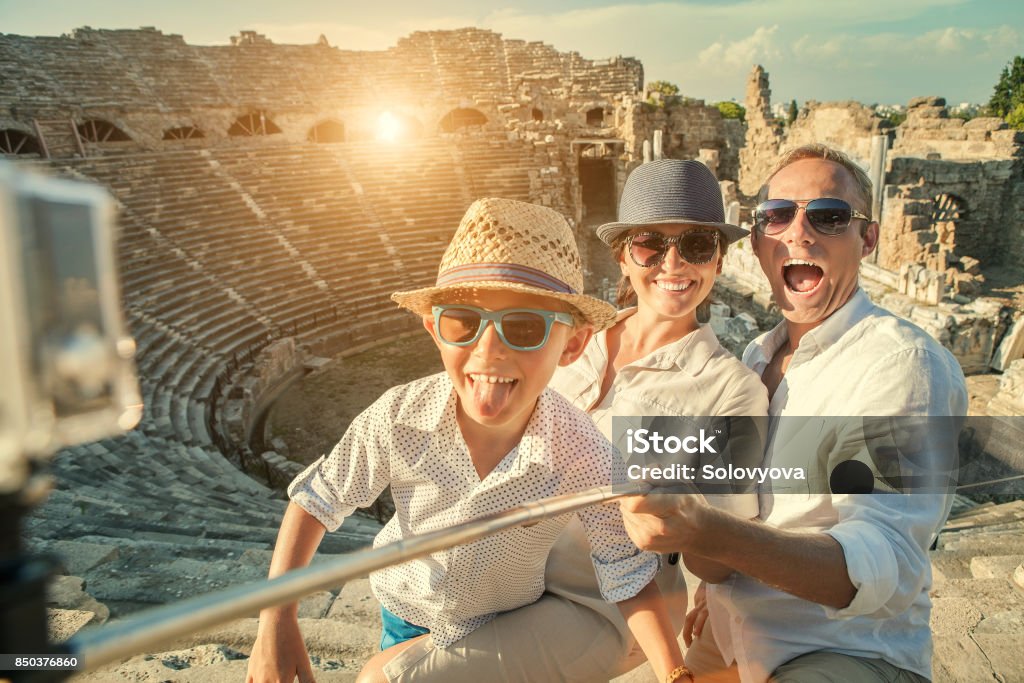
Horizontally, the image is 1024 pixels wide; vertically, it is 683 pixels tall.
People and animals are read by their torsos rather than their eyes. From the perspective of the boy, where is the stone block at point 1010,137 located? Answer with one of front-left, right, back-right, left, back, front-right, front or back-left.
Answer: back-left

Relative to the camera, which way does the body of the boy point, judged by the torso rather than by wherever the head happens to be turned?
toward the camera

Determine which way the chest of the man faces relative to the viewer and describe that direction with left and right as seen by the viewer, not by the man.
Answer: facing the viewer and to the left of the viewer

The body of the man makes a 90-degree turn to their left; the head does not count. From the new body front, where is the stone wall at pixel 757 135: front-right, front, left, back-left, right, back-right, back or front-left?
back-left

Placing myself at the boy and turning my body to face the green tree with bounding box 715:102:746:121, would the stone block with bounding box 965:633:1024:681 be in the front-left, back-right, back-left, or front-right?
front-right

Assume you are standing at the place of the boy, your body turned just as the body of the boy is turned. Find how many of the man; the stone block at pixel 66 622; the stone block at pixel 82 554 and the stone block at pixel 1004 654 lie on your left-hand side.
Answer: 2

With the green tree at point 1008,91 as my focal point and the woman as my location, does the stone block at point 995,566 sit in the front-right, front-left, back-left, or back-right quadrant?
front-right

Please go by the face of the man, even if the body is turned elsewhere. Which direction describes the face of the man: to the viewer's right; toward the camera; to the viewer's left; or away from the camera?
toward the camera

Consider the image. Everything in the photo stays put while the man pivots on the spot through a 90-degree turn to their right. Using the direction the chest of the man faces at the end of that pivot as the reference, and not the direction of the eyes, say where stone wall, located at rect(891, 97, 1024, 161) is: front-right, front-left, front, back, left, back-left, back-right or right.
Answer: front-right

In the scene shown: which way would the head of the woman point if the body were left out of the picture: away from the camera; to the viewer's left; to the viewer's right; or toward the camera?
toward the camera

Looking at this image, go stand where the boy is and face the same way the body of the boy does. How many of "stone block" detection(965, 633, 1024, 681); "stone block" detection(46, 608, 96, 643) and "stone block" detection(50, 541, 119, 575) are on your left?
1

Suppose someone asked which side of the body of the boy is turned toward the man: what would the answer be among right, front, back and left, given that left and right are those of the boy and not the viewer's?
left

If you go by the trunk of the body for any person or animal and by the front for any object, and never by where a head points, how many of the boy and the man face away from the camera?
0

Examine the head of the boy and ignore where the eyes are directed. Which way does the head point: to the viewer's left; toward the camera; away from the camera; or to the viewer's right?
toward the camera
